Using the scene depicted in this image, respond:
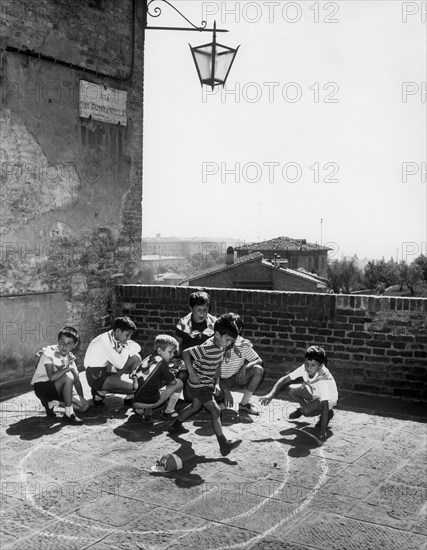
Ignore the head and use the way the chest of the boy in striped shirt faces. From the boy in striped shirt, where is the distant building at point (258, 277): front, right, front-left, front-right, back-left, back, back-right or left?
back-left

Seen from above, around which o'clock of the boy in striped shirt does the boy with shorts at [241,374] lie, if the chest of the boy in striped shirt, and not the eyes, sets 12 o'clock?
The boy with shorts is roughly at 8 o'clock from the boy in striped shirt.

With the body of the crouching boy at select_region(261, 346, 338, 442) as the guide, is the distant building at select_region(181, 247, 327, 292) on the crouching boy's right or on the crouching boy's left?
on the crouching boy's right

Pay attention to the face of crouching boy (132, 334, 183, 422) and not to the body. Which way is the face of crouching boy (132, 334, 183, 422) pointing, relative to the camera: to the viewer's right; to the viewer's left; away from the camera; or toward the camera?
to the viewer's right
